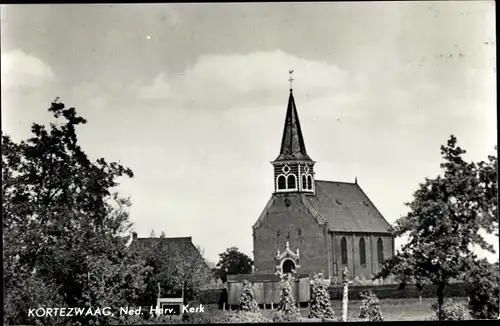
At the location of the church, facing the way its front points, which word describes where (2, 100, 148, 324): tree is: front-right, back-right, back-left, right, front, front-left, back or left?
front-right

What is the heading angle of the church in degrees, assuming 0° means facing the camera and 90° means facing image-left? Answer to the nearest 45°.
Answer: approximately 45°

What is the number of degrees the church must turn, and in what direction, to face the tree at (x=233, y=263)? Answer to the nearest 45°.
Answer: approximately 45° to its right
